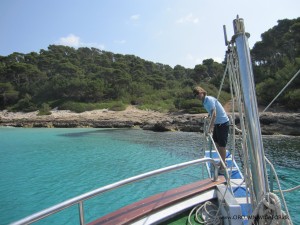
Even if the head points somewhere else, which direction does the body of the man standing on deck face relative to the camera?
to the viewer's left
